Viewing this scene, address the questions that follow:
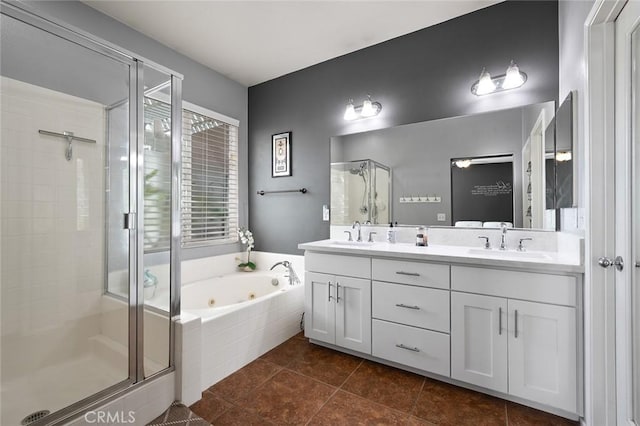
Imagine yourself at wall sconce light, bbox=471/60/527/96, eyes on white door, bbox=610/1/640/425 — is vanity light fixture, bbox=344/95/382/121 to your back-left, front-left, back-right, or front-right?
back-right

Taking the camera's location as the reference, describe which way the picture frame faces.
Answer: facing the viewer and to the left of the viewer

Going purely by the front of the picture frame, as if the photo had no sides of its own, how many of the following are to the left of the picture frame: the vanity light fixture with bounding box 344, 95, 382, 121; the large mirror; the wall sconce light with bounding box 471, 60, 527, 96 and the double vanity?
4

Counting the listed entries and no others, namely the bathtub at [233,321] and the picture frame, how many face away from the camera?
0

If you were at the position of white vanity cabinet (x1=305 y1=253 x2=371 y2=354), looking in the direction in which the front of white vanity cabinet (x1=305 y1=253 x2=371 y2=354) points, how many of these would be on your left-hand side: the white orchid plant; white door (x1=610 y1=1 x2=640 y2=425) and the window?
1

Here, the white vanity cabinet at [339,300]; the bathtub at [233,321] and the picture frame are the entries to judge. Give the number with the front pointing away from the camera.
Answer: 0

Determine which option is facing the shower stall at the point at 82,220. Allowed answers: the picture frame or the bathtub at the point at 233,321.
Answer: the picture frame

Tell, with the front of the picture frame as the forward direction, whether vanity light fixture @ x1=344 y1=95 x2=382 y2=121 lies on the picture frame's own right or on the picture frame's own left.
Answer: on the picture frame's own left

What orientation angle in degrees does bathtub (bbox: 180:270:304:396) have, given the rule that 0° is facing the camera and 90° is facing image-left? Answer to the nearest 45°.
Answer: approximately 315°

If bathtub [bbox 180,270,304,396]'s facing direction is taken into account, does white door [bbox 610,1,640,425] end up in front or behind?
in front
